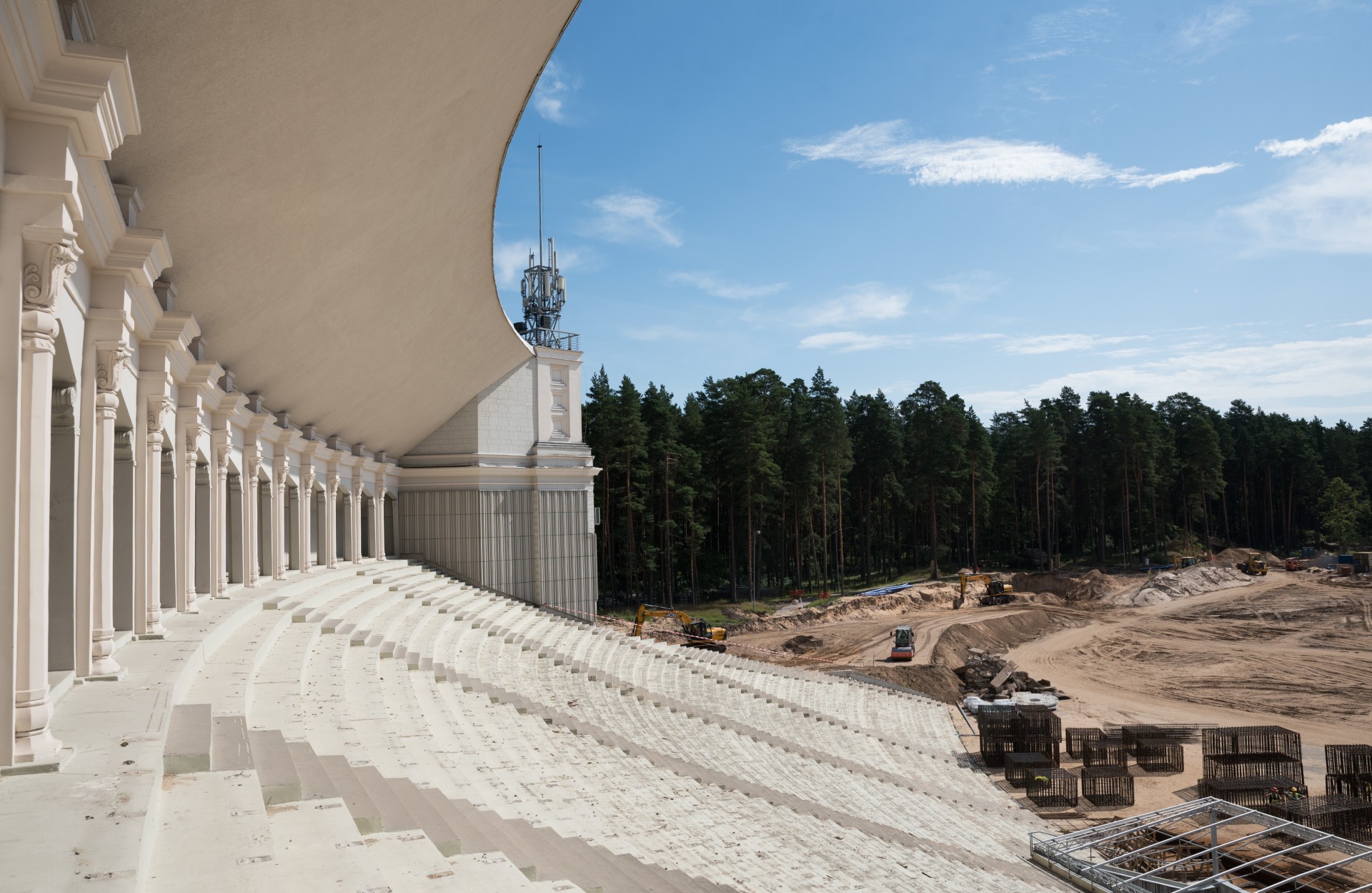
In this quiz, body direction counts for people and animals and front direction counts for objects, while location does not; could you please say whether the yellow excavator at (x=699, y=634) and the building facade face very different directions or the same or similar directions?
very different directions

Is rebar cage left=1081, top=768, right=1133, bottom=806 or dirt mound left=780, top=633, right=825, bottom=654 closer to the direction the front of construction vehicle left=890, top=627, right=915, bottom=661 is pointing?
the rebar cage

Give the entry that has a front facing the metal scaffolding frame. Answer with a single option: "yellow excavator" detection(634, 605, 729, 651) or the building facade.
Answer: the building facade

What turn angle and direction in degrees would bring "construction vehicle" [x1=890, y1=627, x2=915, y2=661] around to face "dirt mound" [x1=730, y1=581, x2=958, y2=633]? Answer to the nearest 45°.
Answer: approximately 180°

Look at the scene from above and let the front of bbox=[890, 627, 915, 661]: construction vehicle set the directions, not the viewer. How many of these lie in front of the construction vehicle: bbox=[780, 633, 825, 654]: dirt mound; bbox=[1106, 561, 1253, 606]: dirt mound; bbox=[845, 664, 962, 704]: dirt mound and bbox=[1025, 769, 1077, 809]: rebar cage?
2

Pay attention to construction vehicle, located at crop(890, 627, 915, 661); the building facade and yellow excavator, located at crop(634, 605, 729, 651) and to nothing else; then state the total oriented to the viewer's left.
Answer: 1

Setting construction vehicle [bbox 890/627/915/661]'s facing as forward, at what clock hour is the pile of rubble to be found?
The pile of rubble is roughly at 11 o'clock from the construction vehicle.

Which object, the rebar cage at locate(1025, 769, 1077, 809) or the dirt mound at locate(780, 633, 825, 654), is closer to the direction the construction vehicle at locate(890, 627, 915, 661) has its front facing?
the rebar cage

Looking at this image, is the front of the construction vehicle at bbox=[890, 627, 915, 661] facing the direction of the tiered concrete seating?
yes

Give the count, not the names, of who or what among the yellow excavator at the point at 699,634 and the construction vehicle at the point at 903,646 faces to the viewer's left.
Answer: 1

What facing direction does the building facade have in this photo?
to the viewer's right

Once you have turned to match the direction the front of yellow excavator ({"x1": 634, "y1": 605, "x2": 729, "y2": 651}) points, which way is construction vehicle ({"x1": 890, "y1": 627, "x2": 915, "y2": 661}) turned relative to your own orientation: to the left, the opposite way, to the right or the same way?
to the left

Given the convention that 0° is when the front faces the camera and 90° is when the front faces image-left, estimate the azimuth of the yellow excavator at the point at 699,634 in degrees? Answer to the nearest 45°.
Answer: approximately 90°

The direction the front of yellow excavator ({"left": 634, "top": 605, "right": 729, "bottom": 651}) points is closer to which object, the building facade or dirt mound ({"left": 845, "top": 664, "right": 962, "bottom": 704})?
the building facade

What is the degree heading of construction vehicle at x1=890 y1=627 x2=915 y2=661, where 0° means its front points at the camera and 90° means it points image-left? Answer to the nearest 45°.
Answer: approximately 0°

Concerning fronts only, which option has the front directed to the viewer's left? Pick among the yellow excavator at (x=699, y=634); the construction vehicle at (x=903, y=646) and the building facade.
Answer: the yellow excavator
